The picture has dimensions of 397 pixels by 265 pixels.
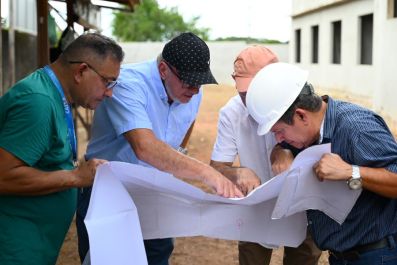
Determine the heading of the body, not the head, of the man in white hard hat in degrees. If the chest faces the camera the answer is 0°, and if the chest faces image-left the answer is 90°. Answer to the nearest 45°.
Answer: approximately 90°

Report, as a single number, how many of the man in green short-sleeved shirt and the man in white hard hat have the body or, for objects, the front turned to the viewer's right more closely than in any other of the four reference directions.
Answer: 1

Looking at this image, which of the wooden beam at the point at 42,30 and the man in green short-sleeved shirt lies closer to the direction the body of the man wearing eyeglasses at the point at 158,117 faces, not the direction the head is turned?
the man in green short-sleeved shirt

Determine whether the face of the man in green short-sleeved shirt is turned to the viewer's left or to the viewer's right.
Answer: to the viewer's right

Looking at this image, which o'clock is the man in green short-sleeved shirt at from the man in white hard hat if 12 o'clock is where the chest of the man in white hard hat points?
The man in green short-sleeved shirt is roughly at 12 o'clock from the man in white hard hat.

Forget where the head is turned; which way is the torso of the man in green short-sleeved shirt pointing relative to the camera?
to the viewer's right

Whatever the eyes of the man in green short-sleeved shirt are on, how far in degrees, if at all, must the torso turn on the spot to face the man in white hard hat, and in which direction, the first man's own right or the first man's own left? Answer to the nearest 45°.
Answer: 0° — they already face them

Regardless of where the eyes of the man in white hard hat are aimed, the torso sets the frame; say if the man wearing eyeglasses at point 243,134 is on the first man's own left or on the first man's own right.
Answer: on the first man's own right
